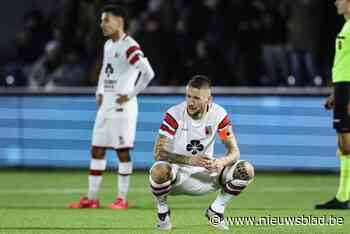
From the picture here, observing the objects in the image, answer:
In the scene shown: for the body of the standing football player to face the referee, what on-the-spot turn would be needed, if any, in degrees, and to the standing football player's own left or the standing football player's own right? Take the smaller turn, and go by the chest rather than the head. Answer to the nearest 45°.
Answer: approximately 135° to the standing football player's own left

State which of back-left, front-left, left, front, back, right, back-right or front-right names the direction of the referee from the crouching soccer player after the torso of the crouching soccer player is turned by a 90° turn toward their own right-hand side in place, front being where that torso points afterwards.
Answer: back-right

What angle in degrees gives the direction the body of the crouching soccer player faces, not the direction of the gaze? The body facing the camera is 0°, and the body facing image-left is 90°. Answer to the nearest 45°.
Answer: approximately 0°

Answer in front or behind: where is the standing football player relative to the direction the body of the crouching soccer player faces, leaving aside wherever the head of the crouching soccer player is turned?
behind
